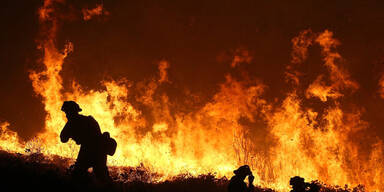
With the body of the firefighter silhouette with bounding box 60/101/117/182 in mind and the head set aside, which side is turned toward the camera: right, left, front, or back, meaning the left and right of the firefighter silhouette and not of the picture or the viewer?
left

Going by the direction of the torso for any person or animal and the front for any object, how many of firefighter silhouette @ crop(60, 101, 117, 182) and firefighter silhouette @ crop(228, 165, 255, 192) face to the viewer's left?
1

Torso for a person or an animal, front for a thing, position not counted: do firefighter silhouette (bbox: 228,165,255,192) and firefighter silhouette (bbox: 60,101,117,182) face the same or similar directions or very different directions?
very different directions

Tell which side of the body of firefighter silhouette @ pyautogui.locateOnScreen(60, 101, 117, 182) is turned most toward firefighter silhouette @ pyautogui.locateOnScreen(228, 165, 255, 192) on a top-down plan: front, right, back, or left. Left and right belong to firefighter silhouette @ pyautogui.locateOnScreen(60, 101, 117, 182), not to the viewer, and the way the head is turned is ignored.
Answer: back
